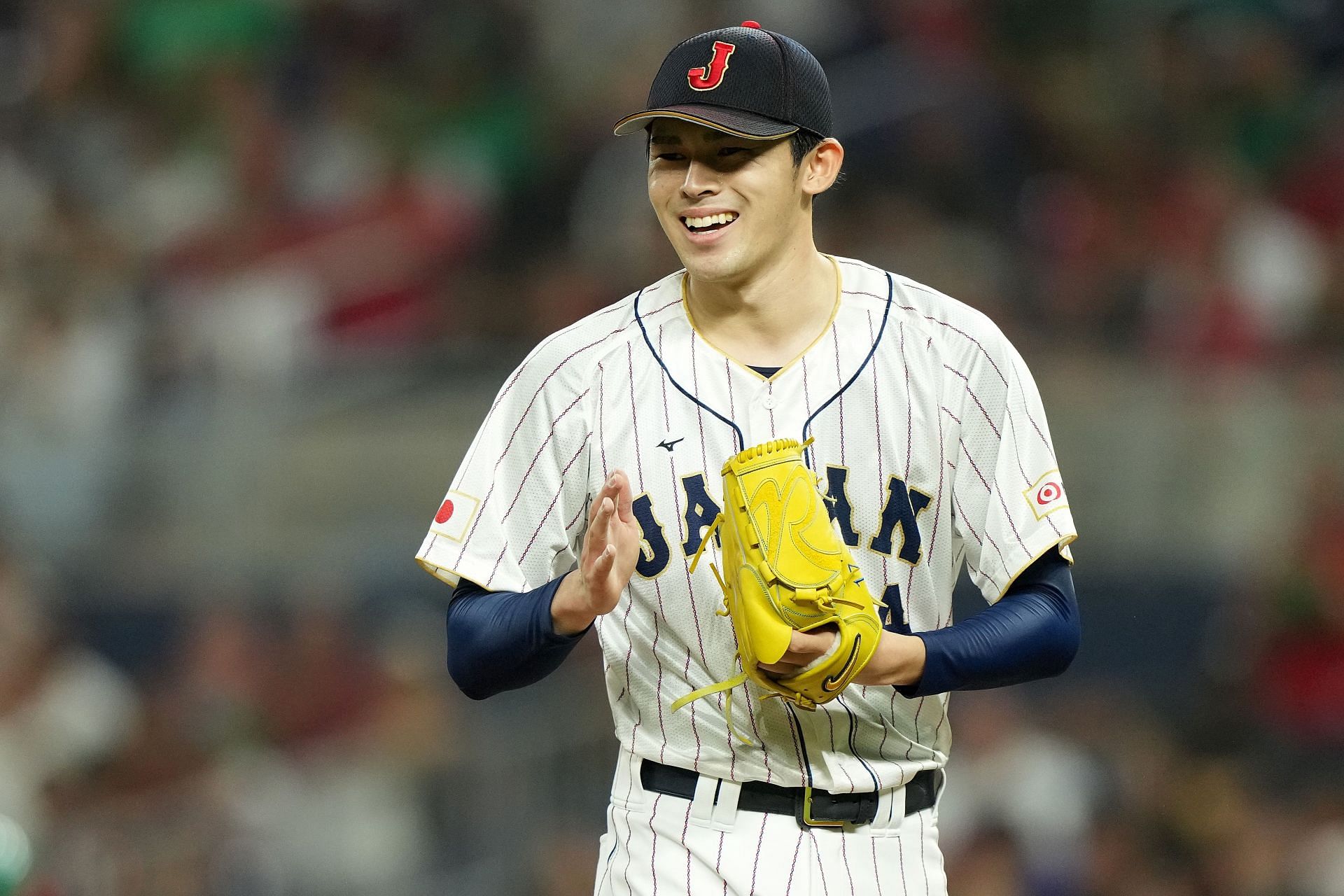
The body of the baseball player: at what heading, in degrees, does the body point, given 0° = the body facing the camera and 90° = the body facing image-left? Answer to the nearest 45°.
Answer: approximately 0°

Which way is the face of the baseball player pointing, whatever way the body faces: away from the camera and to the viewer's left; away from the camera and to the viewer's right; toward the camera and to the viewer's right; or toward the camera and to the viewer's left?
toward the camera and to the viewer's left
